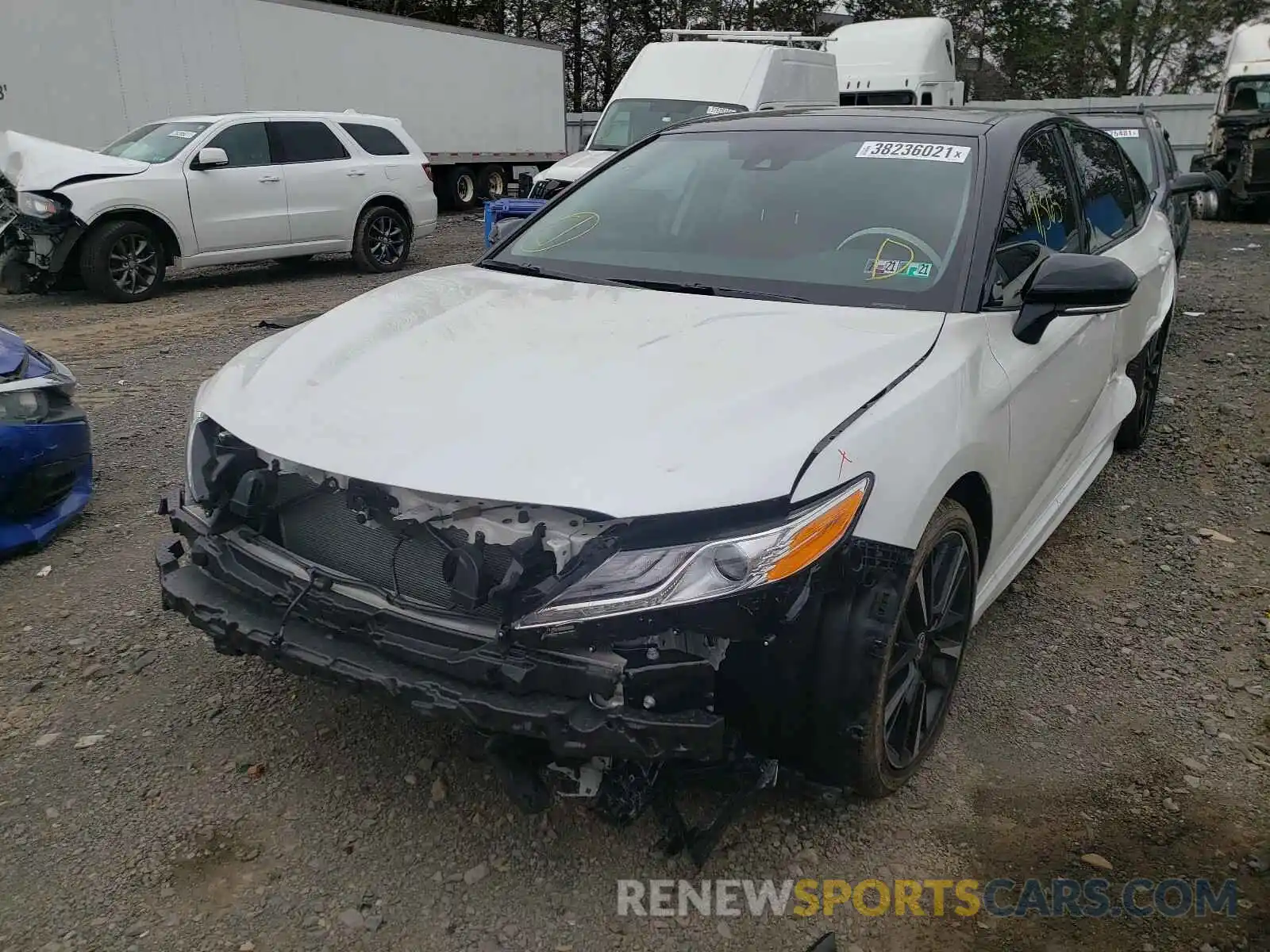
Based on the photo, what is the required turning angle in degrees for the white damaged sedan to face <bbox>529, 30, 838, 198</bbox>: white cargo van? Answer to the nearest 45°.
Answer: approximately 135° to its right

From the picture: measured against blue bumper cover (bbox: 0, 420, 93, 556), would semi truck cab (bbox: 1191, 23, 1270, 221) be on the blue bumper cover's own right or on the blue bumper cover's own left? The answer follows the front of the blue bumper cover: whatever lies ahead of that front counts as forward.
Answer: on the blue bumper cover's own left

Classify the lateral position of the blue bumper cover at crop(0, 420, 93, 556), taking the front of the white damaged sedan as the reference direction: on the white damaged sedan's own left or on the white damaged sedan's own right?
on the white damaged sedan's own right

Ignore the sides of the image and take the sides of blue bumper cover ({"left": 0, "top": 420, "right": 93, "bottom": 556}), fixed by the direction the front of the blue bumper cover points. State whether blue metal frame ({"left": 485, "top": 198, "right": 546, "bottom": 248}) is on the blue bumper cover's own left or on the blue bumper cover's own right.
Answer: on the blue bumper cover's own left

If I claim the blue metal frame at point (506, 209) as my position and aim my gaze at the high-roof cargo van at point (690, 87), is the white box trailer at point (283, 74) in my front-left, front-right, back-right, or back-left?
front-left

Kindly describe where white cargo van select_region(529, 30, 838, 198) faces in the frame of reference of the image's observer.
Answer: facing the viewer and to the left of the viewer

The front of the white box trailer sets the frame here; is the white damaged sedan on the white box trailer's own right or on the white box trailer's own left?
on the white box trailer's own left

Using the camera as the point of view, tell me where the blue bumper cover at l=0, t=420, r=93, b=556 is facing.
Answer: facing the viewer and to the right of the viewer

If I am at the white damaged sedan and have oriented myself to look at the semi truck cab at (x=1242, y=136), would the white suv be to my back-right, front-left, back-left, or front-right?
front-left

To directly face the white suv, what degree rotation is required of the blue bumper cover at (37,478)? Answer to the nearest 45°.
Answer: approximately 135° to its left

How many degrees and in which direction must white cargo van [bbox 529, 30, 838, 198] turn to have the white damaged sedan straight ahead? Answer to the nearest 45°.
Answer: approximately 45° to its left

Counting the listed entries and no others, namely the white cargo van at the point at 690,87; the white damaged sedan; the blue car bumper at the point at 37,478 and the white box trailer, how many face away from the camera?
0

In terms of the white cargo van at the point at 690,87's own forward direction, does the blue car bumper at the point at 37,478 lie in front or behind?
in front

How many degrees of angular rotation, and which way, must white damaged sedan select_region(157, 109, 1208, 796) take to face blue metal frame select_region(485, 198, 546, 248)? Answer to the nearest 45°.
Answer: approximately 135° to its right

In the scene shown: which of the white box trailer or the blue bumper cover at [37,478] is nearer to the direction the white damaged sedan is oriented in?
the blue bumper cover

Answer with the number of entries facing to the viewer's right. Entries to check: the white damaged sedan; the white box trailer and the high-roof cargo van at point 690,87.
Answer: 0

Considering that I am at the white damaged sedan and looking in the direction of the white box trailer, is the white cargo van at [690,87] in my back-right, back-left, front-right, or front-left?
front-right
